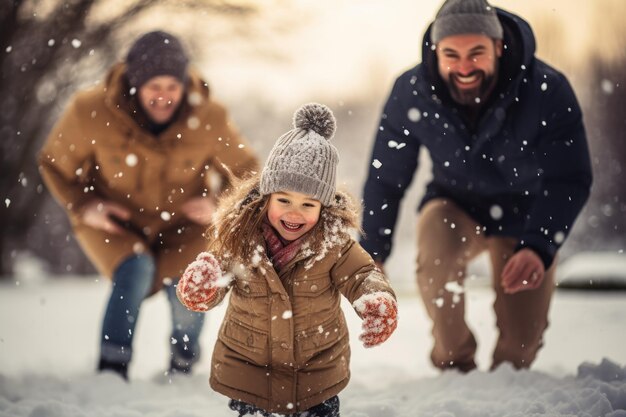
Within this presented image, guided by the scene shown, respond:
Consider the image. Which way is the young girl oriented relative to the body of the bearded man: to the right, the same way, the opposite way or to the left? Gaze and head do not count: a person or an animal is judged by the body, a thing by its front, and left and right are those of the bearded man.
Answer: the same way

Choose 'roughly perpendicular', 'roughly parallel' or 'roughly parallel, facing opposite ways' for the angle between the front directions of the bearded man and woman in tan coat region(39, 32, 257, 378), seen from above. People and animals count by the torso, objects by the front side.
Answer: roughly parallel

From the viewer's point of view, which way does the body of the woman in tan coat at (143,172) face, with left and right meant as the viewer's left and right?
facing the viewer

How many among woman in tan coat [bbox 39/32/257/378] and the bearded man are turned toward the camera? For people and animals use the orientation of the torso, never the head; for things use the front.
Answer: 2

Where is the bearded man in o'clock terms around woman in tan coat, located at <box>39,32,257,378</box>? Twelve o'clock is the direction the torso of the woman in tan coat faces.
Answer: The bearded man is roughly at 10 o'clock from the woman in tan coat.

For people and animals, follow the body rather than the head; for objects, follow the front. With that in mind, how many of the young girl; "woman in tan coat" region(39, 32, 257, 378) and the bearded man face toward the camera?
3

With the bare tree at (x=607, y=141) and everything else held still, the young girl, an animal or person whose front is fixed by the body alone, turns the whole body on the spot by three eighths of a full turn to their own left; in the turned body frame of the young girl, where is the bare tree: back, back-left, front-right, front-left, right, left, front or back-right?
front

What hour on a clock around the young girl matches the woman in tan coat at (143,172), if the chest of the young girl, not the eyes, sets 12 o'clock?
The woman in tan coat is roughly at 5 o'clock from the young girl.

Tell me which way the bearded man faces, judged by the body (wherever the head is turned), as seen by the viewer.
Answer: toward the camera

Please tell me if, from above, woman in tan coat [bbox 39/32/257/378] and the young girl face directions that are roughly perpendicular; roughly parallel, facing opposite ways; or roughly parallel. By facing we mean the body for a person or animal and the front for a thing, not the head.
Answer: roughly parallel

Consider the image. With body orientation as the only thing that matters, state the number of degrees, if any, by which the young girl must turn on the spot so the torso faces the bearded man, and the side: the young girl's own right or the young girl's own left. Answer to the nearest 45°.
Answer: approximately 135° to the young girl's own left

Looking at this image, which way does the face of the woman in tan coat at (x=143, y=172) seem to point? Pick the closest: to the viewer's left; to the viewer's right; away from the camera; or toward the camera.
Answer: toward the camera

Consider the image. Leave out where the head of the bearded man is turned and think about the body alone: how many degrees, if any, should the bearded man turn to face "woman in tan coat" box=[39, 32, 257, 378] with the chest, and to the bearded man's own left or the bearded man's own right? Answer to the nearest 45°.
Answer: approximately 90° to the bearded man's own right

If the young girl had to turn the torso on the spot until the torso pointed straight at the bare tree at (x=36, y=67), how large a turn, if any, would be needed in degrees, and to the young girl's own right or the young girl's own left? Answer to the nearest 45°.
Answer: approximately 135° to the young girl's own right
